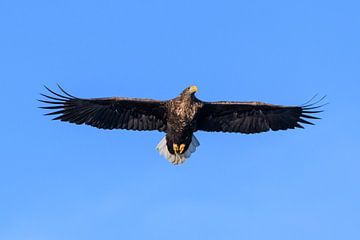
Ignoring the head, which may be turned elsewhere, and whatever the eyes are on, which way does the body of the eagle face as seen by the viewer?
toward the camera
